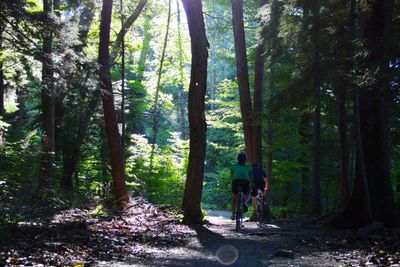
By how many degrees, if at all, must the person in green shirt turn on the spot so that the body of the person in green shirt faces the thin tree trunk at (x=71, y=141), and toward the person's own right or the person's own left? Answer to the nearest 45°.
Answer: approximately 45° to the person's own left

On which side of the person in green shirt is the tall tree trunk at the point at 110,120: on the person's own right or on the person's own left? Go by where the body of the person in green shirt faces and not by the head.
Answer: on the person's own left

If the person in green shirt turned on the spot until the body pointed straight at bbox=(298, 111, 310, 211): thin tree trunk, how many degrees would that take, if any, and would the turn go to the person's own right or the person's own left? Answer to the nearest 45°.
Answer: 0° — they already face it

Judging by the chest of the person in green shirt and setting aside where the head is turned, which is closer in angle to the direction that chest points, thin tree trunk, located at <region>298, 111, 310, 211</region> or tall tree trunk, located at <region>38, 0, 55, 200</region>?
the thin tree trunk

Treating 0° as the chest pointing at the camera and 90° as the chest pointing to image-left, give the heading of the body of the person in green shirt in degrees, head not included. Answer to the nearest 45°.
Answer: approximately 180°

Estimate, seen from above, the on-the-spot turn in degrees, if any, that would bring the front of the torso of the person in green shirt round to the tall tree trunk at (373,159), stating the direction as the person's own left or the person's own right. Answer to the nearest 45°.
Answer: approximately 90° to the person's own right
